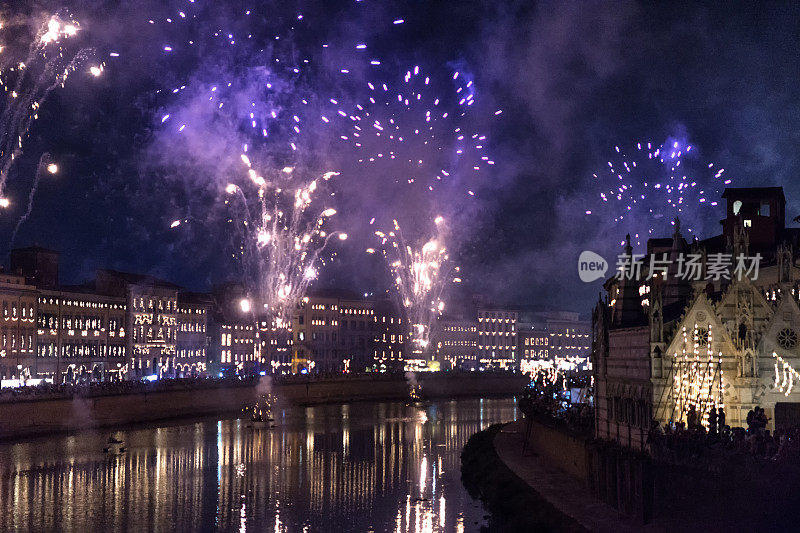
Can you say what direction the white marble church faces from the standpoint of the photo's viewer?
facing the viewer

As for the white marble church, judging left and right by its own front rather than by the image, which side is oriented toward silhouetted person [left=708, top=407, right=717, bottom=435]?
front

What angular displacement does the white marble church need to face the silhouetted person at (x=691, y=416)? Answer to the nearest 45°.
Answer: approximately 45° to its right
